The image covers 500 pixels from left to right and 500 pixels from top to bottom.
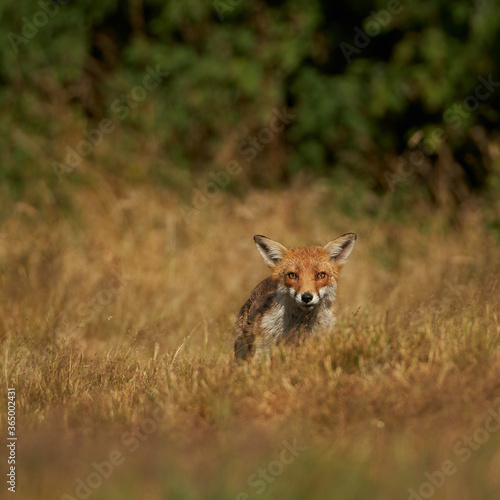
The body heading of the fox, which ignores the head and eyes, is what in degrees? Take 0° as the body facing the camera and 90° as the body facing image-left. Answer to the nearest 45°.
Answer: approximately 315°
